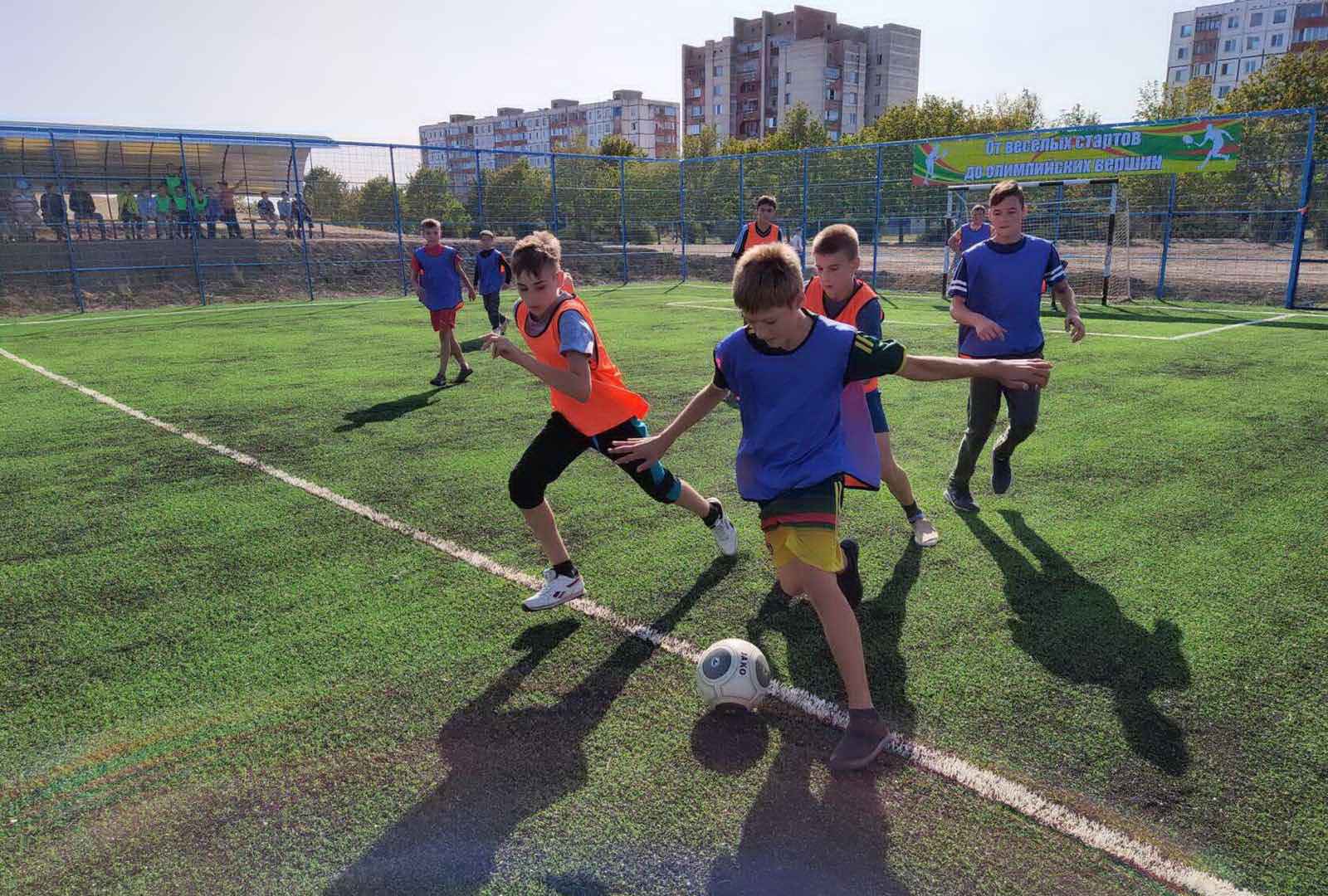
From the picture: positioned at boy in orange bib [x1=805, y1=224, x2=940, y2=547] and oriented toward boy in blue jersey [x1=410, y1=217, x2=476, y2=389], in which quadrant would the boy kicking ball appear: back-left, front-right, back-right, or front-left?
back-left

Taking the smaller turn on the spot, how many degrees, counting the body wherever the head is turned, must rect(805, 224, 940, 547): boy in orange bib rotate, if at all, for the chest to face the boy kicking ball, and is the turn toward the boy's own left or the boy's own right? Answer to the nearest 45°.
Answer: approximately 45° to the boy's own left

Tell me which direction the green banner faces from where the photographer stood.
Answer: facing the viewer

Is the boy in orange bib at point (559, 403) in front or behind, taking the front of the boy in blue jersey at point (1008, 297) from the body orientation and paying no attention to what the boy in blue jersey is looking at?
in front

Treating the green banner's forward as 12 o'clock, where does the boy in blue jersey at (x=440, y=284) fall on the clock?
The boy in blue jersey is roughly at 1 o'clock from the green banner.

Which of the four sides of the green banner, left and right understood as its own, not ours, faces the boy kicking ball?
front

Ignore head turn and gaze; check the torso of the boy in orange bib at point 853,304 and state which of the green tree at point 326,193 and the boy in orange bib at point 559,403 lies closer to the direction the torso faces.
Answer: the boy in orange bib

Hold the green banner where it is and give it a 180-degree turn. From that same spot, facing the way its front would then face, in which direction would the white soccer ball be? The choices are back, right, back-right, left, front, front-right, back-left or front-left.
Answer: back

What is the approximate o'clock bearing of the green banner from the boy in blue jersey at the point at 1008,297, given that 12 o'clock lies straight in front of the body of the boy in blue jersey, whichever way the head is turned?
The green banner is roughly at 6 o'clock from the boy in blue jersey.

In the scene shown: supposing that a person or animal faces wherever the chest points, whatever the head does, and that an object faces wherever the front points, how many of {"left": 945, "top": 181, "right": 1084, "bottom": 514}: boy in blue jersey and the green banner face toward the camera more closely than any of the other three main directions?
2

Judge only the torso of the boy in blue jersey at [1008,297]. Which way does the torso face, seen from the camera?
toward the camera

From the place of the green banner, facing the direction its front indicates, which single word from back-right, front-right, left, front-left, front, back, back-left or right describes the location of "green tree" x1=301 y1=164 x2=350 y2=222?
right

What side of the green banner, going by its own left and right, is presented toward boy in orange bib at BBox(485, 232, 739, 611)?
front
